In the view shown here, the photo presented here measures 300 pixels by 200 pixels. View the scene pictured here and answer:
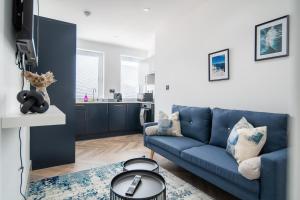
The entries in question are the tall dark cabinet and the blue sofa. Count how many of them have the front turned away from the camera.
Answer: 0

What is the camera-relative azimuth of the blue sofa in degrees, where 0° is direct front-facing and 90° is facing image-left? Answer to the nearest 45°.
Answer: approximately 45°

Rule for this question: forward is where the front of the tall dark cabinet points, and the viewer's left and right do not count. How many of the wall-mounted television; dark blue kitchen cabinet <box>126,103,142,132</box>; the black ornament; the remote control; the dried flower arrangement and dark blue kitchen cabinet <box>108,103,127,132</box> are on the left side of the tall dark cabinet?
2

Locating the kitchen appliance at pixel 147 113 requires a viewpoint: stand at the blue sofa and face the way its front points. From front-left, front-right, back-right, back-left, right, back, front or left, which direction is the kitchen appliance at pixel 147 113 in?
right

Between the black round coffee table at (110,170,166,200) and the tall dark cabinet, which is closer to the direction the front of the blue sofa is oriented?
the black round coffee table

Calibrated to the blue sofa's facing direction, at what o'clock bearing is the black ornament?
The black ornament is roughly at 12 o'clock from the blue sofa.

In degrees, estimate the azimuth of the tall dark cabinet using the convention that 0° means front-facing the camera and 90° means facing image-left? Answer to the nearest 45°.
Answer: approximately 315°

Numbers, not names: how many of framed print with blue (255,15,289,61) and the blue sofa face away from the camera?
0
